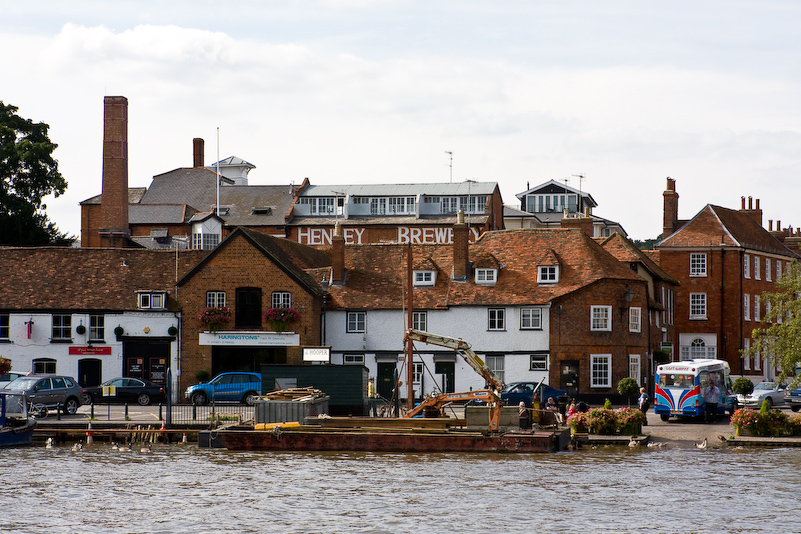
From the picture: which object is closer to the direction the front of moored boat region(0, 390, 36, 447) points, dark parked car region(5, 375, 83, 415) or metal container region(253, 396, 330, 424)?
the metal container

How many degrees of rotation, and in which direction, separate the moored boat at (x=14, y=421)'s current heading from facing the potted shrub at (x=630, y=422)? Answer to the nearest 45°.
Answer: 0° — it already faces it

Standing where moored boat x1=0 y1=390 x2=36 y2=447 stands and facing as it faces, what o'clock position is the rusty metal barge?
The rusty metal barge is roughly at 1 o'clock from the moored boat.

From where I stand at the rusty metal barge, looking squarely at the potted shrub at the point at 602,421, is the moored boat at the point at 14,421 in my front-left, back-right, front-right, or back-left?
back-left

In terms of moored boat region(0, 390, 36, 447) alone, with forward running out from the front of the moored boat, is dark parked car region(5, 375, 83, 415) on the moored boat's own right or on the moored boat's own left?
on the moored boat's own left

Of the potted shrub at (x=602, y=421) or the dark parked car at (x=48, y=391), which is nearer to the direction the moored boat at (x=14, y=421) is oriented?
the potted shrub

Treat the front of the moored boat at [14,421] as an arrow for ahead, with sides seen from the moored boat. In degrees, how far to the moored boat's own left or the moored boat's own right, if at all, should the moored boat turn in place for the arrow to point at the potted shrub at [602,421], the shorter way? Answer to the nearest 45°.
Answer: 0° — it already faces it

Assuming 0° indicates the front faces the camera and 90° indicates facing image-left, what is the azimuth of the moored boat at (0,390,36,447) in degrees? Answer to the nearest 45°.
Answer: approximately 270°
